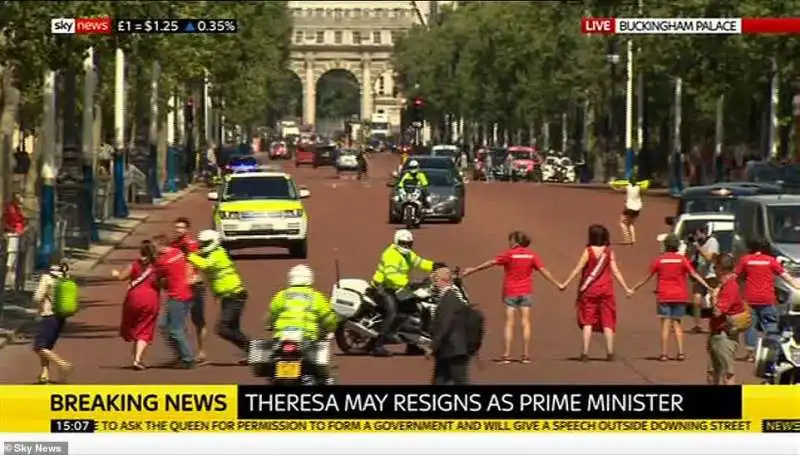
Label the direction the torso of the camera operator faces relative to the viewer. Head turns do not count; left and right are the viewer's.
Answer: facing to the left of the viewer

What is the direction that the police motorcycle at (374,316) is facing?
to the viewer's right

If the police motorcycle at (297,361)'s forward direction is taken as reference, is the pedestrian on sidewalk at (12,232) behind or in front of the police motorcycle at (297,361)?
in front

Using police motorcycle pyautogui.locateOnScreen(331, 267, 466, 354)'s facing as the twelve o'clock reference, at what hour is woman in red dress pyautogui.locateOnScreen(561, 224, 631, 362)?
The woman in red dress is roughly at 12 o'clock from the police motorcycle.

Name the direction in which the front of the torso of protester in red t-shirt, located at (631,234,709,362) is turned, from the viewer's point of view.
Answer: away from the camera

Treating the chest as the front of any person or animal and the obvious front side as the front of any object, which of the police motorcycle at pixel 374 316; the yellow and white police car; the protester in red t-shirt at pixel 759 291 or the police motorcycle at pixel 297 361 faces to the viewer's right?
the police motorcycle at pixel 374 316

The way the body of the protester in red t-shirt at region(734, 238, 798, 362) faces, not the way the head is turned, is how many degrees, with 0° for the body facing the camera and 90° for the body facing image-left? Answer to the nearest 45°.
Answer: approximately 180°

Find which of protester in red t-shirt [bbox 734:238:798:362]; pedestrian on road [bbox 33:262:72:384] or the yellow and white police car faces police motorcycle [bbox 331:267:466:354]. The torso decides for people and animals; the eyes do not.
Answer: the yellow and white police car

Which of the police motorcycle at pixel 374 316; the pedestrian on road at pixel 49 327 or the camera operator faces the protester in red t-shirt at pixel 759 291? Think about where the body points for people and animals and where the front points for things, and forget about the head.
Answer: the police motorcycle
